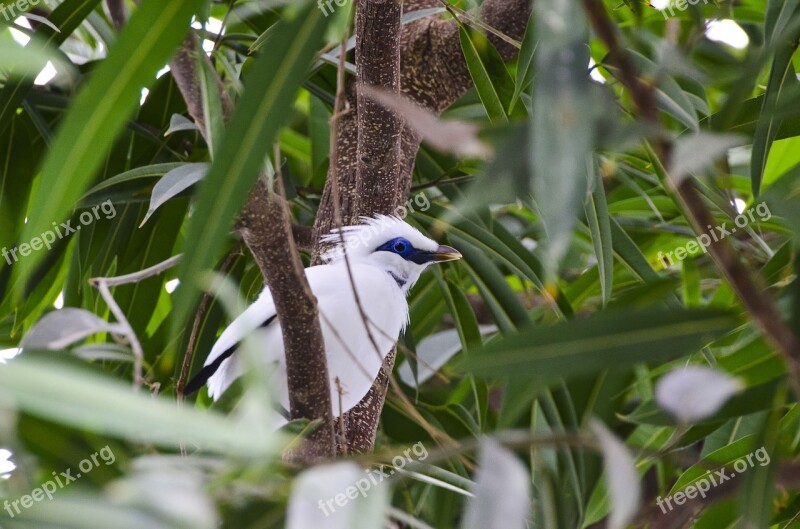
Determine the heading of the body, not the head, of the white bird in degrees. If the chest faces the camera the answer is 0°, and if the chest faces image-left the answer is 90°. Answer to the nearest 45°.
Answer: approximately 270°

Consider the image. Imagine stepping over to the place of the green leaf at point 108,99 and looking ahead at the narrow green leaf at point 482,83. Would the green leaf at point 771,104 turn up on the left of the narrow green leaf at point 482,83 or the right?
right

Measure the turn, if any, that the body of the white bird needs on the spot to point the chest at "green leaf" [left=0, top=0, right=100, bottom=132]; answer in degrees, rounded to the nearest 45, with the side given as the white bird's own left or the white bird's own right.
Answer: approximately 180°

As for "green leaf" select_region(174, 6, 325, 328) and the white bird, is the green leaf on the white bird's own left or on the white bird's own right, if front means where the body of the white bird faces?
on the white bird's own right

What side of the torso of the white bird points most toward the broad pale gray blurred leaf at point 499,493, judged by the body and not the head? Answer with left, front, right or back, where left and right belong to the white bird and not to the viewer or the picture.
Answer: right
